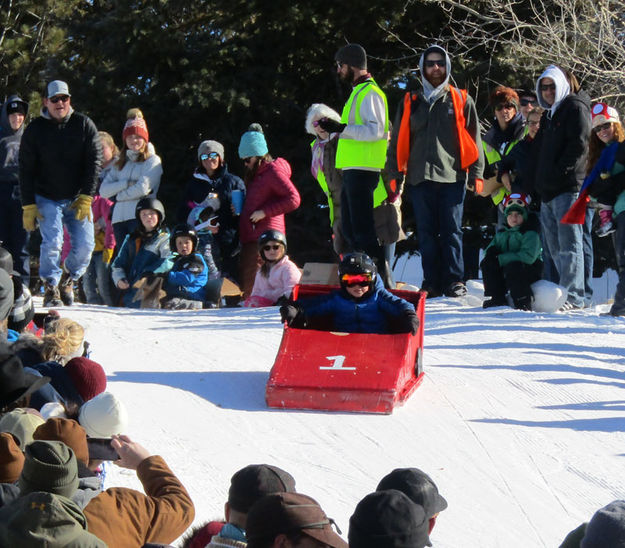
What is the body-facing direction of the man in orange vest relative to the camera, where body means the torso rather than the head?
toward the camera

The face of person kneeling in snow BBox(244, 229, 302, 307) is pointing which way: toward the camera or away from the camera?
toward the camera

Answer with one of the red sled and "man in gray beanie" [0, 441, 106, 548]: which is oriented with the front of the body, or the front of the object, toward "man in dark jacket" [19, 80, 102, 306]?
the man in gray beanie

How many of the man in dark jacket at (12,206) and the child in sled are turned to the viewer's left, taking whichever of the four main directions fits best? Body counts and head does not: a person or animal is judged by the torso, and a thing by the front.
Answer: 0

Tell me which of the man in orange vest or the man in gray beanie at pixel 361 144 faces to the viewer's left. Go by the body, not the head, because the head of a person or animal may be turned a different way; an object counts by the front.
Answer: the man in gray beanie

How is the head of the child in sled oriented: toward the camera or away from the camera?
toward the camera

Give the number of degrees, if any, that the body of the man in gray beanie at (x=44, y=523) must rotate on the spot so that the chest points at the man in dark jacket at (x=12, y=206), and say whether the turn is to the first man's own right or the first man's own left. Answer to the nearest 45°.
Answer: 0° — they already face them

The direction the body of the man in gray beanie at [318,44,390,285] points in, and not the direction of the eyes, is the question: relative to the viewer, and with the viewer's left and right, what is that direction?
facing to the left of the viewer

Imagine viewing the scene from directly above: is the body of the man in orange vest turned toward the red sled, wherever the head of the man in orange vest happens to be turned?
yes

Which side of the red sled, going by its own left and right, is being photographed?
front

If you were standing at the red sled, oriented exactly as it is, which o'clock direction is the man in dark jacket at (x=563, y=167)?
The man in dark jacket is roughly at 7 o'clock from the red sled.

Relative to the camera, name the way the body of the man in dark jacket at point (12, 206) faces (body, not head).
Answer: toward the camera

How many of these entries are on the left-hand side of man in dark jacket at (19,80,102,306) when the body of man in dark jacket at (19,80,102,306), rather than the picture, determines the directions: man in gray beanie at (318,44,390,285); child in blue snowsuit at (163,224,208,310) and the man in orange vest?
3

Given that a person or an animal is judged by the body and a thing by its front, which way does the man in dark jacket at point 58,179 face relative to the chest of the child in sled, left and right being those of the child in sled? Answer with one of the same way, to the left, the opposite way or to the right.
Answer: the same way

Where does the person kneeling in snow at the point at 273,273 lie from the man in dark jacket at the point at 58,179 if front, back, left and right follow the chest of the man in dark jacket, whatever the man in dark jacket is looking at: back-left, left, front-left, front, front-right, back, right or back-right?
left

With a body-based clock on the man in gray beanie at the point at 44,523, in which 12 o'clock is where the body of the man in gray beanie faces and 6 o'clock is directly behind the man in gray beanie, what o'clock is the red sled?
The red sled is roughly at 1 o'clock from the man in gray beanie.

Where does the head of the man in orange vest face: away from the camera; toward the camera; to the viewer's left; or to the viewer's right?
toward the camera

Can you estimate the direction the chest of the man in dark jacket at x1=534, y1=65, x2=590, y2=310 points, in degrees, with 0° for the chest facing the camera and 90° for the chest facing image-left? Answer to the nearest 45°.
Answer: approximately 45°

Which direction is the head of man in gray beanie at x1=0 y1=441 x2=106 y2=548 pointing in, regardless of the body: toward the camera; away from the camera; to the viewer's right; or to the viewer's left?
away from the camera
